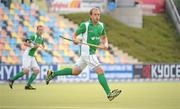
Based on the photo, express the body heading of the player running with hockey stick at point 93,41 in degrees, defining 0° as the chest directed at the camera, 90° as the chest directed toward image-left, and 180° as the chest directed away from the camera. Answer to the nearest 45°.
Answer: approximately 315°

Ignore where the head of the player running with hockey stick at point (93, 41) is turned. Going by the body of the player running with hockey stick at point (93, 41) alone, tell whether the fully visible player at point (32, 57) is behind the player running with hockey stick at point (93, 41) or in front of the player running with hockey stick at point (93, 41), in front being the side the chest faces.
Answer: behind
